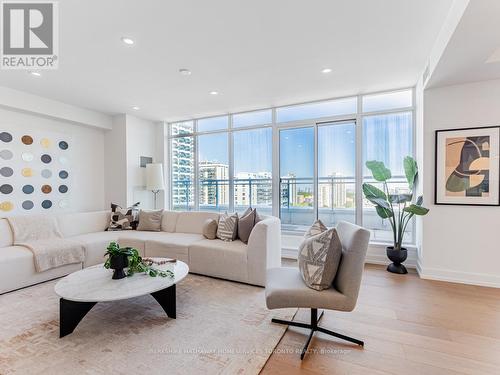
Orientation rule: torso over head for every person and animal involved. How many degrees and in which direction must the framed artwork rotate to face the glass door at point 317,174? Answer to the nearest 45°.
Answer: approximately 45° to its right

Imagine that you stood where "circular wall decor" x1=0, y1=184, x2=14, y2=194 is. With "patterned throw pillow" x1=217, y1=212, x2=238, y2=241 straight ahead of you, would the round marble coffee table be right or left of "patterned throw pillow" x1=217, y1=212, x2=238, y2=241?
right

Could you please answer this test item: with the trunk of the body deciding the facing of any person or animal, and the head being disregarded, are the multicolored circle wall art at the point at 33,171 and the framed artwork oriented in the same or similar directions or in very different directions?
very different directions

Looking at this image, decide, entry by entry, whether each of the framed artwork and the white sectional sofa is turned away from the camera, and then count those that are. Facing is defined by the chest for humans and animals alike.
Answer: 0

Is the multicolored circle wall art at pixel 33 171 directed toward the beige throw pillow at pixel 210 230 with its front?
yes

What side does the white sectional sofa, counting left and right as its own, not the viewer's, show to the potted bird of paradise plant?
left

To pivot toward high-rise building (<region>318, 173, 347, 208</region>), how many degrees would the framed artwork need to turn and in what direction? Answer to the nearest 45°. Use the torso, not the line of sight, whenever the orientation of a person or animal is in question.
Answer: approximately 45° to its right

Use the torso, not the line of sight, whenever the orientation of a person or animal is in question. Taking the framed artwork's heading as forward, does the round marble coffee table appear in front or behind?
in front

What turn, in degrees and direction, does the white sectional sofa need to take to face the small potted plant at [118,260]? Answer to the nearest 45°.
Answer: approximately 45° to its right

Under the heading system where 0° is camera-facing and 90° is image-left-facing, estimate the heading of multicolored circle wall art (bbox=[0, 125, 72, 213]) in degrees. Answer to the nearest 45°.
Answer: approximately 315°

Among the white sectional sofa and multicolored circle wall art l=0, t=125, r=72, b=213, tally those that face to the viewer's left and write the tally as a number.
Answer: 0

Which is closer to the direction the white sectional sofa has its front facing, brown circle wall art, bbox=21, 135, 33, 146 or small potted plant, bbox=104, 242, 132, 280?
the small potted plant

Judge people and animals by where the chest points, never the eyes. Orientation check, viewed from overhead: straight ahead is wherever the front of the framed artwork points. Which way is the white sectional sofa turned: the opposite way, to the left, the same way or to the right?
to the left

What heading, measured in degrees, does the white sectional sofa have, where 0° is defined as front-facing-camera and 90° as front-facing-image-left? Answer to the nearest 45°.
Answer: approximately 0°
